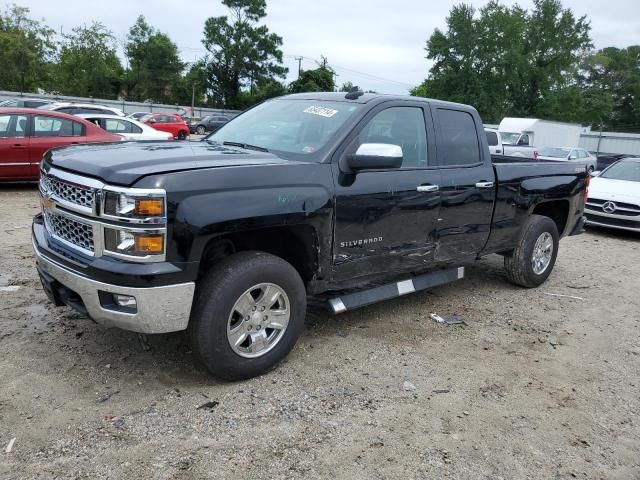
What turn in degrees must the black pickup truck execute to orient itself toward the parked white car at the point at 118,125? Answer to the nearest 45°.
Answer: approximately 90° to its right

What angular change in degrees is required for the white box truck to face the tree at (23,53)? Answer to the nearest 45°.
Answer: approximately 45° to its right

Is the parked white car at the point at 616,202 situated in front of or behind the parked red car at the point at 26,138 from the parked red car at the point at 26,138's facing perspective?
behind

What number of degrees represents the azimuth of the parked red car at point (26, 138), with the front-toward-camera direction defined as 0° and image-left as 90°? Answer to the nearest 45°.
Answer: approximately 90°

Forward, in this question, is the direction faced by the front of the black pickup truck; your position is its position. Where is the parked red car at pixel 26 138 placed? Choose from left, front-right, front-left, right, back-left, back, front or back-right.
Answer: right

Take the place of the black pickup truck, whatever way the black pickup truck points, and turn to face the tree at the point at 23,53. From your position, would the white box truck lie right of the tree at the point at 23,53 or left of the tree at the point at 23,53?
right

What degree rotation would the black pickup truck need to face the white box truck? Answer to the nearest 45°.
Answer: approximately 180°

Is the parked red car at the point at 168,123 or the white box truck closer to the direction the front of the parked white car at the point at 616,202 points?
the parked red car

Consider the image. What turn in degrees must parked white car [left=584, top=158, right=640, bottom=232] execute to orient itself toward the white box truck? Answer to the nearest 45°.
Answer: approximately 135° to its right
